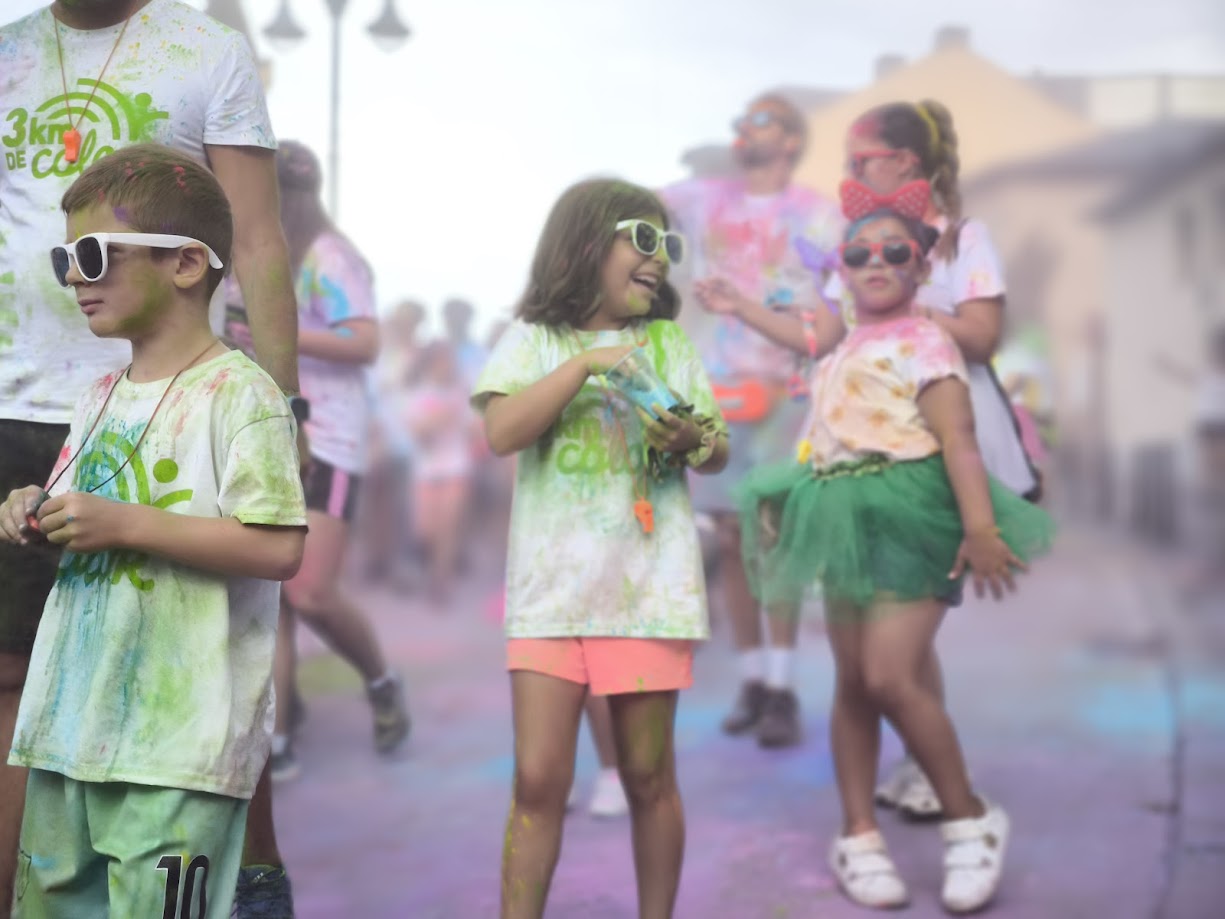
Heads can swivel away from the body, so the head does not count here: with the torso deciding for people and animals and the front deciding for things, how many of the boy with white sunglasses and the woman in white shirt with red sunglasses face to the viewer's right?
0

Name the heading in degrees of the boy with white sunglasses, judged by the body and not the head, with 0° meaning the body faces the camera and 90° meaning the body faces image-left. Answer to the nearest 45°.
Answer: approximately 45°

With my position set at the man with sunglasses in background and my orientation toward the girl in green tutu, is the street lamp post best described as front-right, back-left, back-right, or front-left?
back-right

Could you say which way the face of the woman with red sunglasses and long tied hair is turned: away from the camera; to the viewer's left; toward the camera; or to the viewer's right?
toward the camera

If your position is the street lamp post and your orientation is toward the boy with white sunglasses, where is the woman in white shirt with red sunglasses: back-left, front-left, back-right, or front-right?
front-left

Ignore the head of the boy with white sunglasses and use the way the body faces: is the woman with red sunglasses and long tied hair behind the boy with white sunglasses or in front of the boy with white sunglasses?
behind

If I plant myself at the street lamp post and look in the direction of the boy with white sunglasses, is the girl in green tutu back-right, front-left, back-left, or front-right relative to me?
front-left

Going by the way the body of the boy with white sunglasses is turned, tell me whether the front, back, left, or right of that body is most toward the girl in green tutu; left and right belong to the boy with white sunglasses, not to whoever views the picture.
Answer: back

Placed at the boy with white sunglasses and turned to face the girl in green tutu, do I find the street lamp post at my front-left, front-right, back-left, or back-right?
front-left
